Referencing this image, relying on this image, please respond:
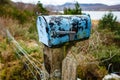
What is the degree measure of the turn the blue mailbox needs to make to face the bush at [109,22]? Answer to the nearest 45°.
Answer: approximately 135° to its right

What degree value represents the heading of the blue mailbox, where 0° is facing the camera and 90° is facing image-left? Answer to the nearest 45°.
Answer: approximately 45°
